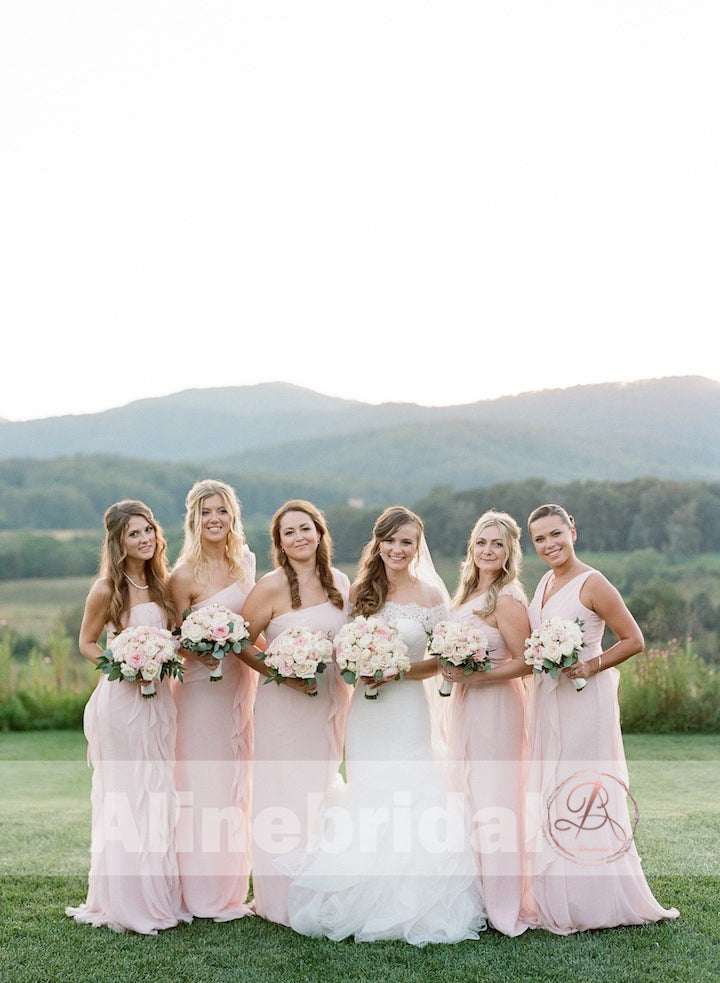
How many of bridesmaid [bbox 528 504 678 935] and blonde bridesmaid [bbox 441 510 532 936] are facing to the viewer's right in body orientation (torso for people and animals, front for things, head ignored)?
0

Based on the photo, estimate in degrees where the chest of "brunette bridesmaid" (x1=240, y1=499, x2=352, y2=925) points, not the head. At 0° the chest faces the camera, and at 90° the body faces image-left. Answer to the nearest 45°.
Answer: approximately 315°

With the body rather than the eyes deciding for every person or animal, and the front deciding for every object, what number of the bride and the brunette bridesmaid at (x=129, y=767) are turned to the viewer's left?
0

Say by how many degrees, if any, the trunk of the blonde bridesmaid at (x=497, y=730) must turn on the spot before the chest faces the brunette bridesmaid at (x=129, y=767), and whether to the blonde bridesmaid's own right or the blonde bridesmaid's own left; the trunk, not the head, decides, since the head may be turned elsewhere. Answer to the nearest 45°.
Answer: approximately 45° to the blonde bridesmaid's own right

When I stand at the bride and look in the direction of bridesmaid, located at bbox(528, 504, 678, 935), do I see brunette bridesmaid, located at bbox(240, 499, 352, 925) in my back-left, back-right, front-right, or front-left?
back-left

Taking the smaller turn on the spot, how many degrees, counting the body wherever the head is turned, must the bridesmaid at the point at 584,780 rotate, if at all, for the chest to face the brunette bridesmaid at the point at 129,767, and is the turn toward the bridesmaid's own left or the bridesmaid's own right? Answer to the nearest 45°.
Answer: approximately 45° to the bridesmaid's own right

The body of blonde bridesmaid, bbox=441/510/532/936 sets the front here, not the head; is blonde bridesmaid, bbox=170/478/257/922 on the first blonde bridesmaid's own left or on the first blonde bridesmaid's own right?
on the first blonde bridesmaid's own right
